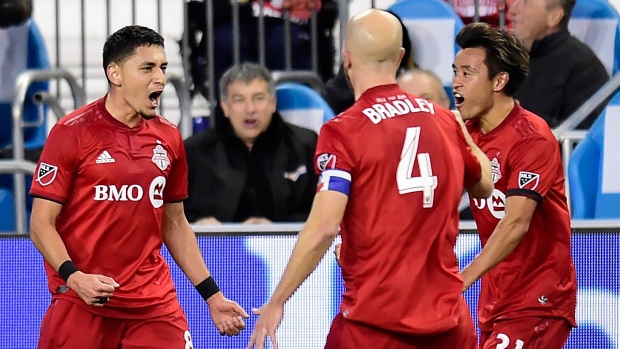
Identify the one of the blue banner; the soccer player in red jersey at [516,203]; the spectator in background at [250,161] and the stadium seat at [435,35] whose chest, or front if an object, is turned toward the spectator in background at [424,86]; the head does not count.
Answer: the stadium seat

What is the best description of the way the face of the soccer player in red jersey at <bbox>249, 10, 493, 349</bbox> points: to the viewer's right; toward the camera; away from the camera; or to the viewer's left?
away from the camera

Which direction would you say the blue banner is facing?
toward the camera

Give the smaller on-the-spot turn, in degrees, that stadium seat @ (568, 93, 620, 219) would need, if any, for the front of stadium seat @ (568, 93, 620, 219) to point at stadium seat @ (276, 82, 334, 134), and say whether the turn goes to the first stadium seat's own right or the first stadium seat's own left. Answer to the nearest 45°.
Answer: approximately 90° to the first stadium seat's own right

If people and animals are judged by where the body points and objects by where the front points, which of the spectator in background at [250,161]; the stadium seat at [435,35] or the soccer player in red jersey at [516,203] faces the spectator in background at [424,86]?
the stadium seat

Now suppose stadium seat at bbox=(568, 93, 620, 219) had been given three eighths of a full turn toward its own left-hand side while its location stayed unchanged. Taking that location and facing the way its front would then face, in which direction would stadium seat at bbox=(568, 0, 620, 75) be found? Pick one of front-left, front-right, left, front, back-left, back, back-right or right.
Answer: front-left

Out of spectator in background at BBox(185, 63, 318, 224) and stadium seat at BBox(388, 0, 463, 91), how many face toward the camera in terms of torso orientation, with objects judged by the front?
2

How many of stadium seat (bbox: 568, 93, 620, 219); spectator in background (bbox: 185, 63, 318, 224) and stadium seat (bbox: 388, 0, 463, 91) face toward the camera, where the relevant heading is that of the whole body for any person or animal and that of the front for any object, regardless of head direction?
3

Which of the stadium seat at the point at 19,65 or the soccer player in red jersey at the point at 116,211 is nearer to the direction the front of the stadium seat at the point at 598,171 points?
the soccer player in red jersey

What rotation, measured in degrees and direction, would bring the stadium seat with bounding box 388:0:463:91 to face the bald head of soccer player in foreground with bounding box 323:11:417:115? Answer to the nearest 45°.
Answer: approximately 45° to its right

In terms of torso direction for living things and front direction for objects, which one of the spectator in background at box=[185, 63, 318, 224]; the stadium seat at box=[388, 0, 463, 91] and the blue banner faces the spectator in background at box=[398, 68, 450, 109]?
the stadium seat

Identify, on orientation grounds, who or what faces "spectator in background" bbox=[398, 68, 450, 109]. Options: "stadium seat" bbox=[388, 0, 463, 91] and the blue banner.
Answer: the stadium seat

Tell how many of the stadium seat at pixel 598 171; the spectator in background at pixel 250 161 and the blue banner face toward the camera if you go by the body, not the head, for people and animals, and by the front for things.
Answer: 3

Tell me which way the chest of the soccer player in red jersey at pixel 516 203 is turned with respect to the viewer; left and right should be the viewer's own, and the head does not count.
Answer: facing the viewer and to the left of the viewer

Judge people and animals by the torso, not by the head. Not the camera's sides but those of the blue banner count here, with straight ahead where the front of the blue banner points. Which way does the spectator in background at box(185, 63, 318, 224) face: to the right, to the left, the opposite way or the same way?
the same way

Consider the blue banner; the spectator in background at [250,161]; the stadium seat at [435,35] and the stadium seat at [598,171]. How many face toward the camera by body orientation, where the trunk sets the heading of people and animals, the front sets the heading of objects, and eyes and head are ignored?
4

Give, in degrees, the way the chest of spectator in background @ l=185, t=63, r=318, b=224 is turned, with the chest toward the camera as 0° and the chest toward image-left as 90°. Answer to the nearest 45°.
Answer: approximately 0°

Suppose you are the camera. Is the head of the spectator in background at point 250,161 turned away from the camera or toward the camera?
toward the camera

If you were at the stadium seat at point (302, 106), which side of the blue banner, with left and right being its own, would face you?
back
